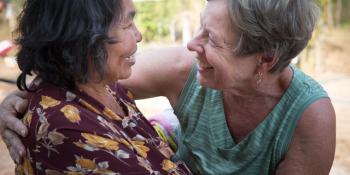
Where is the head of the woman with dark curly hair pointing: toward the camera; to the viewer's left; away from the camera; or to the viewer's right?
to the viewer's right

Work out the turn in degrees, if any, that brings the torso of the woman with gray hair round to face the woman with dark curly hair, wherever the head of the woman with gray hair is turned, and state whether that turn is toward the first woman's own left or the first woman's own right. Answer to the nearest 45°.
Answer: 0° — they already face them

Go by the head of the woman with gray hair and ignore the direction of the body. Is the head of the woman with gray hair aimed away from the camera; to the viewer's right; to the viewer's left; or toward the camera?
to the viewer's left

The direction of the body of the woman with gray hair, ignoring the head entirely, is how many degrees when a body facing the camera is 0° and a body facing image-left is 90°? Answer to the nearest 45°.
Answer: approximately 45°
